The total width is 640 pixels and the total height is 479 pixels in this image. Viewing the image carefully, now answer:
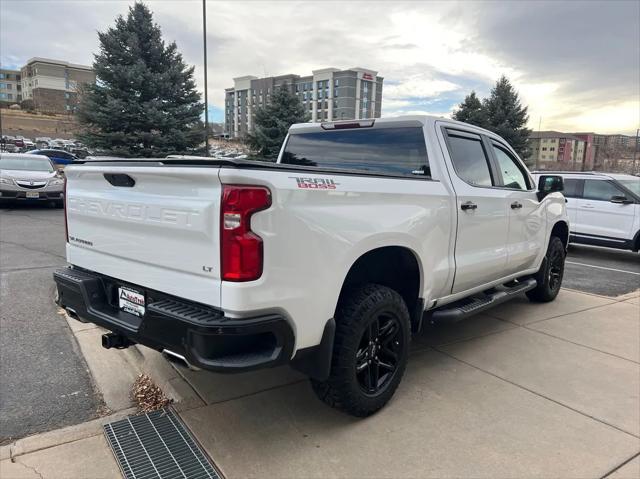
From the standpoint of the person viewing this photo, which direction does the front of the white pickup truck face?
facing away from the viewer and to the right of the viewer

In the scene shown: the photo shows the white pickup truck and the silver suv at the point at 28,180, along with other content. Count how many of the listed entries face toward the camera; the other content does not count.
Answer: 1

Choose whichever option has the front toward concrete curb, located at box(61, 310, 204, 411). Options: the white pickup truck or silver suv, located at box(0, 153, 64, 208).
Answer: the silver suv

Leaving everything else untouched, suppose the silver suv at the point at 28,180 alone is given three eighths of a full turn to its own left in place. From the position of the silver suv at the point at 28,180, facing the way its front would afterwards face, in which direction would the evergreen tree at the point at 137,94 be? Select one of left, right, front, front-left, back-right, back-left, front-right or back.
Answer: front

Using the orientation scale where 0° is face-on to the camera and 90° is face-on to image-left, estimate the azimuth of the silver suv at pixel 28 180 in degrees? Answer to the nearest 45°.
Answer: approximately 0°

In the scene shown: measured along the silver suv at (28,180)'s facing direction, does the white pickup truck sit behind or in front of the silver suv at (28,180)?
in front

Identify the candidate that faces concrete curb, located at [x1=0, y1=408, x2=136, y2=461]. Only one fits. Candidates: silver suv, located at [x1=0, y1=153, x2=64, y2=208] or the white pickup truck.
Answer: the silver suv

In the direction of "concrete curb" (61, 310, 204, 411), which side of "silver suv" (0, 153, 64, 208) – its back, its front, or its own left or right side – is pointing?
front

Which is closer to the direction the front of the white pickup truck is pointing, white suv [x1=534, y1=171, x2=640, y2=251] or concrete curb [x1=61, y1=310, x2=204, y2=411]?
the white suv

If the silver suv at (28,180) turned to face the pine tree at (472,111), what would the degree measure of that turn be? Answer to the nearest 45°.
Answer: approximately 90° to its left

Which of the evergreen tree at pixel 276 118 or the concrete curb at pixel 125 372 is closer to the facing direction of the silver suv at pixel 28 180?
the concrete curb

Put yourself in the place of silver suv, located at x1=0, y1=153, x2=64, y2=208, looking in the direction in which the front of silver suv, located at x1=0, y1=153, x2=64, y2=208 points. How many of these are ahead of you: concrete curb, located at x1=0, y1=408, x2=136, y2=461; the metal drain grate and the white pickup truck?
3
